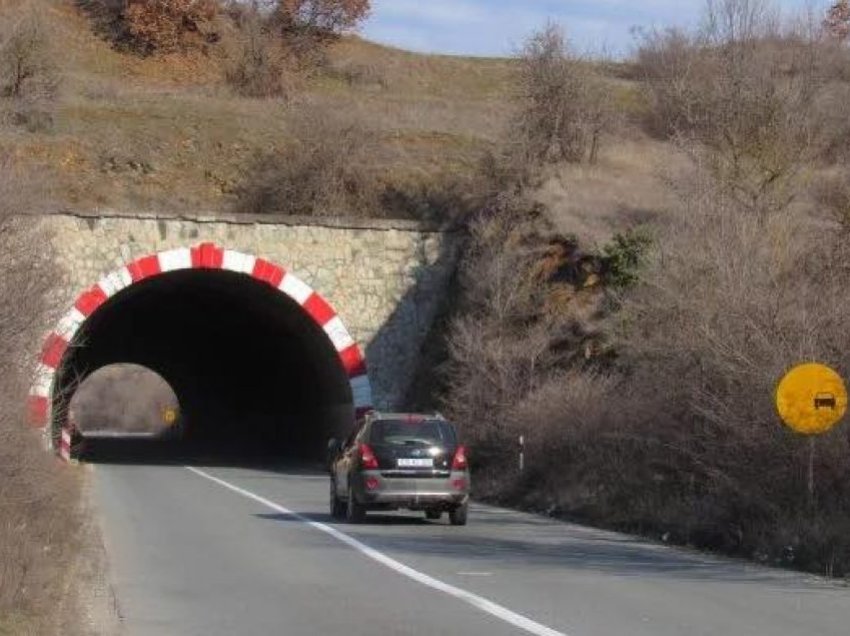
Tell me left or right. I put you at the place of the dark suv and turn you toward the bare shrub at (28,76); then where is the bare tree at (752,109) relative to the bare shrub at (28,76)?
right

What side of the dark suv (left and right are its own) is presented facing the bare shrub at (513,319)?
front

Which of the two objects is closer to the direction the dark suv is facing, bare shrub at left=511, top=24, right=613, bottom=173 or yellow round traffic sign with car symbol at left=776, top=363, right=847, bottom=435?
the bare shrub

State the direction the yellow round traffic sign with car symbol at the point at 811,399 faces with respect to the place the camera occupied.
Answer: facing the viewer

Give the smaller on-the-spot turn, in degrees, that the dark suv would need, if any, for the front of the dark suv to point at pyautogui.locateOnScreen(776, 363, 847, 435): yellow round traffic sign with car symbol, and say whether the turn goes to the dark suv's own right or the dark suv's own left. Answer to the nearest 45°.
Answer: approximately 135° to the dark suv's own right

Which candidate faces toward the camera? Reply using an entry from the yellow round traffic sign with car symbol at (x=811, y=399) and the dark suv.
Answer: the yellow round traffic sign with car symbol

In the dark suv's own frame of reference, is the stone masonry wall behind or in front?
in front

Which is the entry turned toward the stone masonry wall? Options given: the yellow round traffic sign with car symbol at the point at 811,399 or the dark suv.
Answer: the dark suv

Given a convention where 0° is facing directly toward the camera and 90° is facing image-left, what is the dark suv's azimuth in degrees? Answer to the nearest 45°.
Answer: approximately 180°

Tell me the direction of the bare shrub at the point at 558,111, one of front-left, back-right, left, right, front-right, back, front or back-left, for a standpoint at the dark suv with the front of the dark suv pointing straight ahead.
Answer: front

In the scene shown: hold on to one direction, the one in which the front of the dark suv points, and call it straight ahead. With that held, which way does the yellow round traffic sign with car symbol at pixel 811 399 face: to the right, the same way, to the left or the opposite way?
the opposite way

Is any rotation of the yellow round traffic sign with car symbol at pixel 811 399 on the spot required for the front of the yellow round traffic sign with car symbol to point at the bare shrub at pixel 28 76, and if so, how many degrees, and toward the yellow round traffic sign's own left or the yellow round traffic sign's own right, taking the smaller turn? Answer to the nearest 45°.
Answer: approximately 135° to the yellow round traffic sign's own right

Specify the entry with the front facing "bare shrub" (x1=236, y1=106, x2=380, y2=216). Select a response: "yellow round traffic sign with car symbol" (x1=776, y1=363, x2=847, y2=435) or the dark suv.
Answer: the dark suv

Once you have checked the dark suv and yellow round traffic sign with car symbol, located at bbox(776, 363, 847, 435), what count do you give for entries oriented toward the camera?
1
